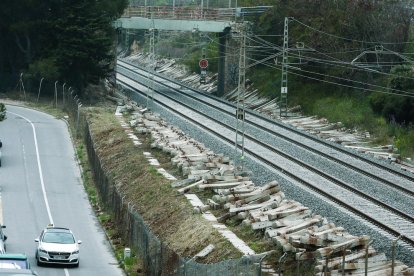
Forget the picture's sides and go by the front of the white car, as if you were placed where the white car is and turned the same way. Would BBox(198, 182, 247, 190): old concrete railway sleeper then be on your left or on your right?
on your left

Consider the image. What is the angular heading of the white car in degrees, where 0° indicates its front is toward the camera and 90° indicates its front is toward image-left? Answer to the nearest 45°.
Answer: approximately 0°

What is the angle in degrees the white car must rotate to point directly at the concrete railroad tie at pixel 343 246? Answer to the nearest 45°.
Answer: approximately 45° to its left

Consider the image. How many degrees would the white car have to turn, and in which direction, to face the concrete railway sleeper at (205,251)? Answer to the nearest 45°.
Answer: approximately 45° to its left

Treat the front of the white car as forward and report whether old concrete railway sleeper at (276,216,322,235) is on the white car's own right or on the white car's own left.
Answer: on the white car's own left
